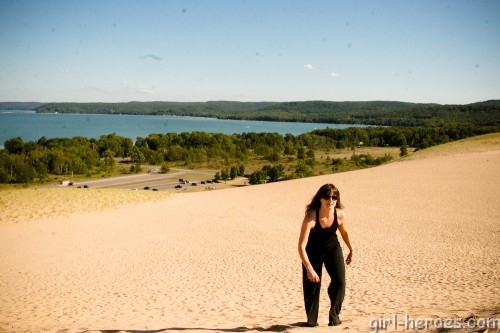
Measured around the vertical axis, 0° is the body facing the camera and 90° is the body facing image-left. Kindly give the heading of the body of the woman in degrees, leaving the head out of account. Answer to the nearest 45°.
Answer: approximately 0°
